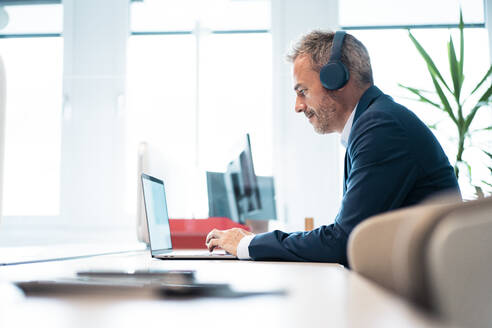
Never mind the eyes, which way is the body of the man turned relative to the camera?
to the viewer's left

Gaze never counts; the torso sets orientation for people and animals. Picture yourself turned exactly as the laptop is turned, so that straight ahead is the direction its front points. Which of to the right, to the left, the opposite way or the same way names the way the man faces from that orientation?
the opposite way

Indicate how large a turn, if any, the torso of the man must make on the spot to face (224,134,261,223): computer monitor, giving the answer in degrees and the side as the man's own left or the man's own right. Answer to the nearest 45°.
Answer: approximately 45° to the man's own right

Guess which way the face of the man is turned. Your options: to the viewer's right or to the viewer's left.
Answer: to the viewer's left

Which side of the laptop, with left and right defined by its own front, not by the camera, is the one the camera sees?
right
